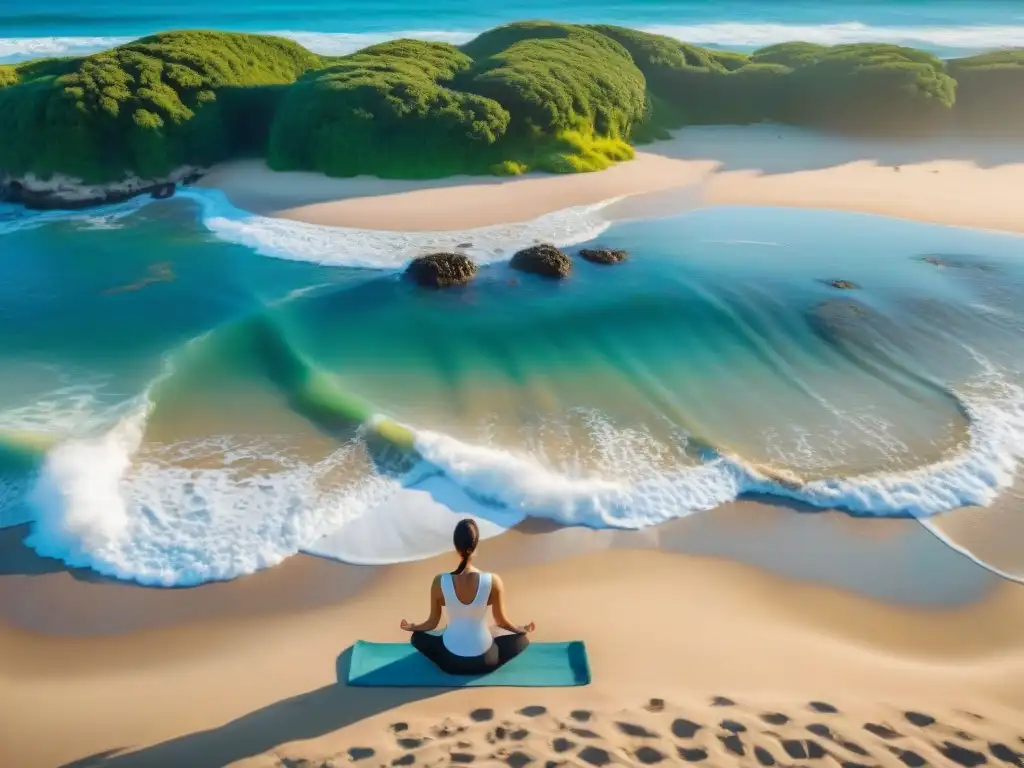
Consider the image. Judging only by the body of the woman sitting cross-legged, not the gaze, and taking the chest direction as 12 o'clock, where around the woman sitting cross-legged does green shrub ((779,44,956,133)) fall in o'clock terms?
The green shrub is roughly at 1 o'clock from the woman sitting cross-legged.

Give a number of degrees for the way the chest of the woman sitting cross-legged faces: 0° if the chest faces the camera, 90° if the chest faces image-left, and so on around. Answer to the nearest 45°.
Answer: approximately 180°

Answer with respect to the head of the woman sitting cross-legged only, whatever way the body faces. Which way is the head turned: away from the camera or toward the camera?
away from the camera

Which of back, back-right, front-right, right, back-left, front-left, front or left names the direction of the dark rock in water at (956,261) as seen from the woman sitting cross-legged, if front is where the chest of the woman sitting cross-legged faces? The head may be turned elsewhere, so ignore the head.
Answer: front-right

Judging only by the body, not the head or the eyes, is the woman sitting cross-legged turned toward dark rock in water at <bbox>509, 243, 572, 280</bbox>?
yes

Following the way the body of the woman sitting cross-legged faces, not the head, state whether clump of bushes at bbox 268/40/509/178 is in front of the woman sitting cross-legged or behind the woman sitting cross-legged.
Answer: in front

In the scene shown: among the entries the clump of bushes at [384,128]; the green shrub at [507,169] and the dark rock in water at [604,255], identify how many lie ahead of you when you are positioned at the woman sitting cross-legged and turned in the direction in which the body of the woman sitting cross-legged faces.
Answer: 3

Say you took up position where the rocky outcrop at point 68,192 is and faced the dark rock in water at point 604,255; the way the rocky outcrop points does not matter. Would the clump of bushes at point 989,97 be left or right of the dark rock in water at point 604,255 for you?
left

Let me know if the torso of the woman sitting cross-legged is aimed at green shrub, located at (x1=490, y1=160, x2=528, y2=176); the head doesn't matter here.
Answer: yes

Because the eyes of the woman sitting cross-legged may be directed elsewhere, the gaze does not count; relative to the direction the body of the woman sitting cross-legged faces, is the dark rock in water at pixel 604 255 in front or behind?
in front

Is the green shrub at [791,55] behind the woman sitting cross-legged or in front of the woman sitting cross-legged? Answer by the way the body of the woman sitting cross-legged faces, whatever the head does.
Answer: in front

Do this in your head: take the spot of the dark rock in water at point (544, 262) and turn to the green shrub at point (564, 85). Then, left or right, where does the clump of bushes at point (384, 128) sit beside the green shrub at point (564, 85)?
left
